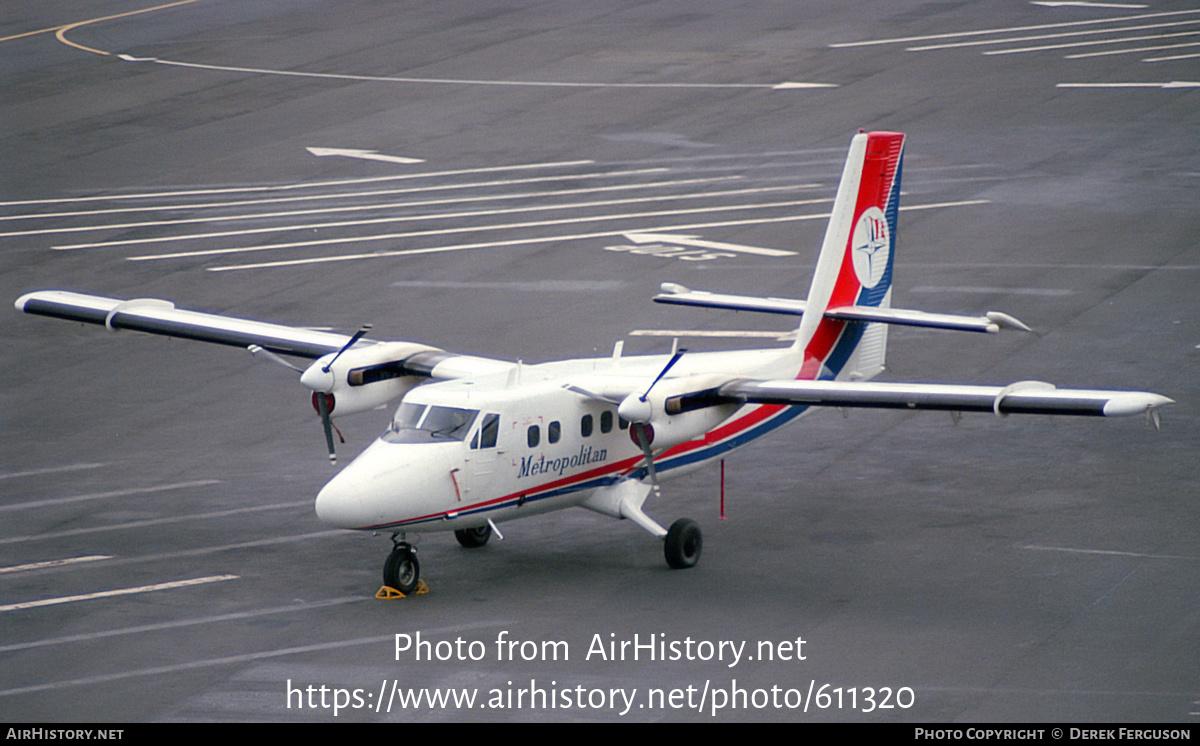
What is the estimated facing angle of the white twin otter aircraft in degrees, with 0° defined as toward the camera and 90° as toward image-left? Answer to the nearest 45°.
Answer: approximately 45°
